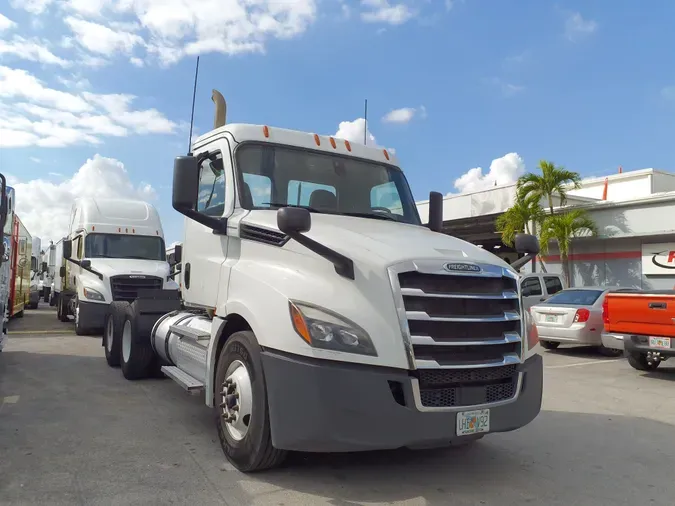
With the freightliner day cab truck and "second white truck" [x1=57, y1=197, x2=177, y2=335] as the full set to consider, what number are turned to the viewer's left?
0

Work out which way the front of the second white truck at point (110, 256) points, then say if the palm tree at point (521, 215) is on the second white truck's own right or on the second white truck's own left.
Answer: on the second white truck's own left

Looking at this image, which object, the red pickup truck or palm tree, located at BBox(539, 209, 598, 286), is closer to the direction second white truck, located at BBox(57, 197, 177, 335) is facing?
the red pickup truck

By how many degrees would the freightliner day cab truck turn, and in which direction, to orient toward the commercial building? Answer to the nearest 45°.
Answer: approximately 90° to its left

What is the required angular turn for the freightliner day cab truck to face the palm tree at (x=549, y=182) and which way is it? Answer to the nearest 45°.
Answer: approximately 90° to its left

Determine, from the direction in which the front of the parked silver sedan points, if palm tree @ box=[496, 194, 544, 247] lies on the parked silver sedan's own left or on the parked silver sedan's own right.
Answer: on the parked silver sedan's own left

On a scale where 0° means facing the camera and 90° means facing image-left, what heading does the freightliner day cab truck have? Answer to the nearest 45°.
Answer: approximately 315°

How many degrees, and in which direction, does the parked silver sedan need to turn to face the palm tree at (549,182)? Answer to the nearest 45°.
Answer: approximately 45° to its left

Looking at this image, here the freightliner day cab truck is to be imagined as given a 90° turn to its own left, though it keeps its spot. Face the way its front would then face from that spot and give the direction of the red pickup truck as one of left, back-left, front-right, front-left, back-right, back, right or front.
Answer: front

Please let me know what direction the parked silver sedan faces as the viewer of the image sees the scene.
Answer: facing away from the viewer and to the right of the viewer

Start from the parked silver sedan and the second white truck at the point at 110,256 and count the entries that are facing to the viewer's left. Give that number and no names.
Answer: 0

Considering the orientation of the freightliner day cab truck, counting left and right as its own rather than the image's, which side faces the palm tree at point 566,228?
left

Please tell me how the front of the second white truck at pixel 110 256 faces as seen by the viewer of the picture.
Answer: facing the viewer and to the right of the viewer

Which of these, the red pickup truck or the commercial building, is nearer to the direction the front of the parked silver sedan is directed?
the commercial building
